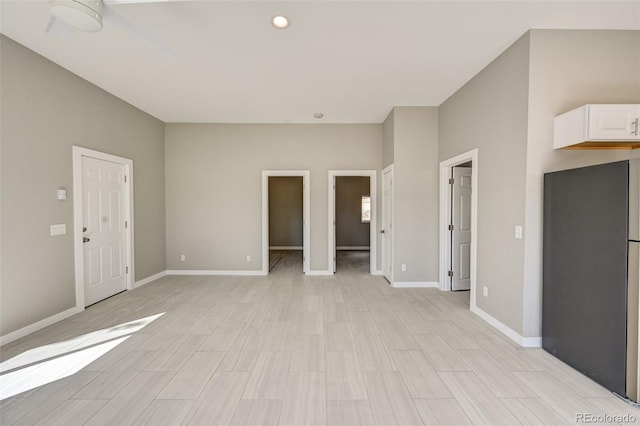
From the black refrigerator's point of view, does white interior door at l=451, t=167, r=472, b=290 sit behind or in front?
behind

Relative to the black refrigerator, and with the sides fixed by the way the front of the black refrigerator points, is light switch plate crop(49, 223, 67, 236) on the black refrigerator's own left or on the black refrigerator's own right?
on the black refrigerator's own right

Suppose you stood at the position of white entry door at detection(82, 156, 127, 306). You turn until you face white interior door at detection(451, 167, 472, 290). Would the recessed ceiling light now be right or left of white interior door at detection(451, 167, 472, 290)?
right
